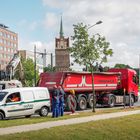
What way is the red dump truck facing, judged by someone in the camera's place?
facing away from the viewer and to the right of the viewer

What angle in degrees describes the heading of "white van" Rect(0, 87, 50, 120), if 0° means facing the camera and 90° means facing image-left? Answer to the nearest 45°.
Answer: approximately 45°

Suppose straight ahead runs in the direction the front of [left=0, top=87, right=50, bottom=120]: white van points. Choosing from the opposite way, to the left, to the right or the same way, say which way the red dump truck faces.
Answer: the opposite way

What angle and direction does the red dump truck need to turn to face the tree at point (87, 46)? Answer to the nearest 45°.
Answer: approximately 135° to its right

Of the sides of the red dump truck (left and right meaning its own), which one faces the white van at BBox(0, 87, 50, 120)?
back

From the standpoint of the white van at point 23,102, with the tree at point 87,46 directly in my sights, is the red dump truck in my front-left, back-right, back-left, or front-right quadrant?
front-left

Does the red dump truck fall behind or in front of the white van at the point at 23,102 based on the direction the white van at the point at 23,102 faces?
behind

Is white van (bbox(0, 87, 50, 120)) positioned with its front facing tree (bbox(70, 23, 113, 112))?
no
